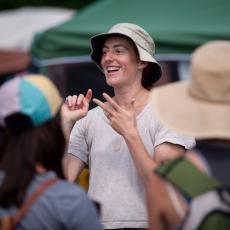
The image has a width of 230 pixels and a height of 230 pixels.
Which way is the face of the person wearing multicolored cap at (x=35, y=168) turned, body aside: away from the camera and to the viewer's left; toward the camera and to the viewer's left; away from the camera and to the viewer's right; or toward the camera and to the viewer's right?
away from the camera and to the viewer's right

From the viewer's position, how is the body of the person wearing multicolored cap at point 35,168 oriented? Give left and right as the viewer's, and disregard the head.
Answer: facing away from the viewer and to the right of the viewer

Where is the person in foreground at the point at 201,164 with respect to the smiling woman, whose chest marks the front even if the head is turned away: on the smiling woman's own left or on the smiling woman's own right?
on the smiling woman's own left

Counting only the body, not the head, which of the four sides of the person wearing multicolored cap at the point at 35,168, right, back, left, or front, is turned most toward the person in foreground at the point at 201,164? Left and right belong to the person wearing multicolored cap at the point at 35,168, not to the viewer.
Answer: right

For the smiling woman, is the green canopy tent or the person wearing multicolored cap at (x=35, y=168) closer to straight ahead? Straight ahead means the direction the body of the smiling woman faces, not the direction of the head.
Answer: the person wearing multicolored cap

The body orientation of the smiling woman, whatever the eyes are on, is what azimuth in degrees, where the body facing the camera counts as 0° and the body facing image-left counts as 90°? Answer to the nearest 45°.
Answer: approximately 45°

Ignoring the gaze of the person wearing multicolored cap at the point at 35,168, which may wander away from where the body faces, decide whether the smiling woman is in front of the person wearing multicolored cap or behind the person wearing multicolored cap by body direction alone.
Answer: in front

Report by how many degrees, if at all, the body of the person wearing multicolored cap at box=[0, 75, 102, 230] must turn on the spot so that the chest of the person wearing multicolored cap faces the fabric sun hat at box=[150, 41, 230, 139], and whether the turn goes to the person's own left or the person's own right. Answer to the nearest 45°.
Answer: approximately 45° to the person's own right

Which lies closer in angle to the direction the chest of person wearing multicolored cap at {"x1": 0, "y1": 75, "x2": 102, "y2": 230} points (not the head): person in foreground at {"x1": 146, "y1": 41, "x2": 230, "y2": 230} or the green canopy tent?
the green canopy tent

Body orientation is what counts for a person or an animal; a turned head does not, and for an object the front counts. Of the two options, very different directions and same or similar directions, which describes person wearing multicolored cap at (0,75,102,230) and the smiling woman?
very different directions

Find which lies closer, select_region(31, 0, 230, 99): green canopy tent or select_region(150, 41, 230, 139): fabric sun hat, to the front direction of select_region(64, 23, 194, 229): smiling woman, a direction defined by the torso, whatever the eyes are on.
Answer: the fabric sun hat
